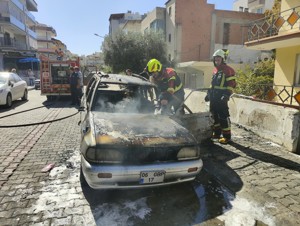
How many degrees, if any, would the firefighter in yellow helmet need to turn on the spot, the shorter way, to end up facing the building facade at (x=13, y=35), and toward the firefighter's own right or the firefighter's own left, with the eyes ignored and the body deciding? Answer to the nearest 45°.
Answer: approximately 90° to the firefighter's own right

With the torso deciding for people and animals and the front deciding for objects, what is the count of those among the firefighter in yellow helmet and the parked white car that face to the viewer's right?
0

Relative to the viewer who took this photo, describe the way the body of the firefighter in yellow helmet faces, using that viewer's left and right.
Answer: facing the viewer and to the left of the viewer

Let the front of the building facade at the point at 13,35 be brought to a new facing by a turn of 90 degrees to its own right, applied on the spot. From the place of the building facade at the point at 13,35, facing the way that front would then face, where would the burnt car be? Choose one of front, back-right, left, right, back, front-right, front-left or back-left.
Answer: front-left

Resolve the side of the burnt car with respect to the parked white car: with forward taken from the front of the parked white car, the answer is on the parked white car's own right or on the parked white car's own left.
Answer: on the parked white car's own left

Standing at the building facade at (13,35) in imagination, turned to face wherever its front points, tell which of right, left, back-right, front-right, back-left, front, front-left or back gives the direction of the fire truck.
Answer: front-right

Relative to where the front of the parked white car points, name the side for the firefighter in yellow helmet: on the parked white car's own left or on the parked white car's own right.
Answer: on the parked white car's own left

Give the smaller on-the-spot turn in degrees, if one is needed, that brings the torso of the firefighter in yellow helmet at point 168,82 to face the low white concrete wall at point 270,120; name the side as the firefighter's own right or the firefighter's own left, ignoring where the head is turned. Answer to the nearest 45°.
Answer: approximately 135° to the firefighter's own left

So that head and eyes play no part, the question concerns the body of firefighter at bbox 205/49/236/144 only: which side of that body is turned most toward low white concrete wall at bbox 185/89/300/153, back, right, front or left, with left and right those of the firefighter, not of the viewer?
back

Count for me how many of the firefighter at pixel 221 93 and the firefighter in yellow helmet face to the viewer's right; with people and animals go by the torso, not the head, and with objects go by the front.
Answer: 0

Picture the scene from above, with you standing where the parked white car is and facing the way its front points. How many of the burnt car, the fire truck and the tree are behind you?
2
